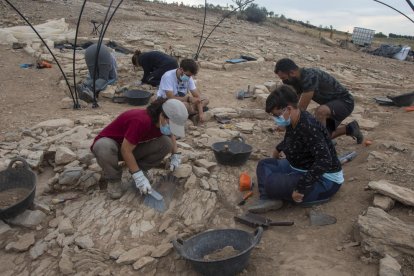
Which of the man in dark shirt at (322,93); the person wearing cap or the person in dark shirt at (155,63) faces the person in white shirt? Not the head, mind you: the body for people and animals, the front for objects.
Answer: the man in dark shirt at (322,93)

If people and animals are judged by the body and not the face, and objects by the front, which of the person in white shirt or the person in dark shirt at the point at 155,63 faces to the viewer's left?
the person in dark shirt

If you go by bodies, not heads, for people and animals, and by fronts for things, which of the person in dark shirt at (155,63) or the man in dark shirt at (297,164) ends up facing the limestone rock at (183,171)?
the man in dark shirt at (297,164)

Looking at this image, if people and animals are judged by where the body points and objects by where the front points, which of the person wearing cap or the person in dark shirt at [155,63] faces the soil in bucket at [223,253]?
the person wearing cap

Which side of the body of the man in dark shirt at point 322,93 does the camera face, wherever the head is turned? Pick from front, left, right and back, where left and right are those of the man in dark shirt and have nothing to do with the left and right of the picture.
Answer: left

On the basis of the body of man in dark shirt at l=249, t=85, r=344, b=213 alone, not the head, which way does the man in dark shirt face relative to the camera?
to the viewer's left

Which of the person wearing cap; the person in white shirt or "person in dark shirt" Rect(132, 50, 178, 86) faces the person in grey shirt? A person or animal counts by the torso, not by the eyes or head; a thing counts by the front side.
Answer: the person in dark shirt

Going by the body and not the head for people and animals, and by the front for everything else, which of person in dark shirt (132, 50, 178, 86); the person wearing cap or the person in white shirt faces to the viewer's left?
the person in dark shirt

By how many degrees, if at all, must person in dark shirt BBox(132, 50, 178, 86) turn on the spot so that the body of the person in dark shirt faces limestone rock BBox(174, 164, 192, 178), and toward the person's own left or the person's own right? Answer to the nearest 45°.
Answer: approximately 90° to the person's own left

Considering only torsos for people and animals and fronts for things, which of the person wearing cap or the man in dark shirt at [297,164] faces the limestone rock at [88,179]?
the man in dark shirt

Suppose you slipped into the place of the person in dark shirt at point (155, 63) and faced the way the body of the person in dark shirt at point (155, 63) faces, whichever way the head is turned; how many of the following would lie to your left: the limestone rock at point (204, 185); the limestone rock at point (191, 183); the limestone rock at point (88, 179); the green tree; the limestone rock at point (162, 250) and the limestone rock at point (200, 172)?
5

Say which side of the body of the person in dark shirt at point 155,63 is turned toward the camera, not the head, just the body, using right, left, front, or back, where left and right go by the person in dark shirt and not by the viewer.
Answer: left

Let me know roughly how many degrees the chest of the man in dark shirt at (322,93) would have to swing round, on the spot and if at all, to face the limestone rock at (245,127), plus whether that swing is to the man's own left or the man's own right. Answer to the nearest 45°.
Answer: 0° — they already face it
